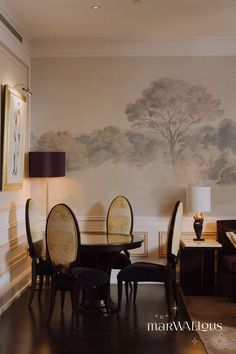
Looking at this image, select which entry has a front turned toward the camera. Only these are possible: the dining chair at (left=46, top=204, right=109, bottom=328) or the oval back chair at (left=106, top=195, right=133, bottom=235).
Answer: the oval back chair

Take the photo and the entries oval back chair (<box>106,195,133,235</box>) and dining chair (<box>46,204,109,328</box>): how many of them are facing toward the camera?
1

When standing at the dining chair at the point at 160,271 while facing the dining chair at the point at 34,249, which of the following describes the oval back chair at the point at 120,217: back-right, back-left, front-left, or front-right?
front-right

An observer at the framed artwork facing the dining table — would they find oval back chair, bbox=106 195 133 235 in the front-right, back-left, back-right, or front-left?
front-left

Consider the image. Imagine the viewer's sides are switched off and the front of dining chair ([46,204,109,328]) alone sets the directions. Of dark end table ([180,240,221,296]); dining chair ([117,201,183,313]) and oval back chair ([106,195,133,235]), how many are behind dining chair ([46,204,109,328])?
0

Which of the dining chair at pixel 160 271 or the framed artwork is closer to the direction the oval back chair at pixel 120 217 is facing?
the dining chair

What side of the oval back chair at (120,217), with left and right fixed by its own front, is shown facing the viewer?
front

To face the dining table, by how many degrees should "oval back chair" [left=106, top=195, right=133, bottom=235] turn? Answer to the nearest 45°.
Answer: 0° — it already faces it

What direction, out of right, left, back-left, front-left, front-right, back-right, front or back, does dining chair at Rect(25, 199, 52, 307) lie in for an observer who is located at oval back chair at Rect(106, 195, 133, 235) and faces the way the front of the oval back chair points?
front-right

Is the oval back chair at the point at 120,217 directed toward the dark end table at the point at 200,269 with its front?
no

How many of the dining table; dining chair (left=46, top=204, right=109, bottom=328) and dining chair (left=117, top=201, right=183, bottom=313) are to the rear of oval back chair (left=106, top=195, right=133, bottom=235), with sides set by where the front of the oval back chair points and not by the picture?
0

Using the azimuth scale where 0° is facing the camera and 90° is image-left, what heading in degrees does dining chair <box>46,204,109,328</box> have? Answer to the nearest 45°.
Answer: approximately 225°

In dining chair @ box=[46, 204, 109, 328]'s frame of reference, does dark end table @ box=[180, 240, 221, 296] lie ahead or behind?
ahead

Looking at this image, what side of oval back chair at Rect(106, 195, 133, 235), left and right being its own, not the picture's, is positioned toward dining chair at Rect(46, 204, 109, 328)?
front

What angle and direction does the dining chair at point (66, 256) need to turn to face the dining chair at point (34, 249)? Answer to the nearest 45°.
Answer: approximately 90° to its left
